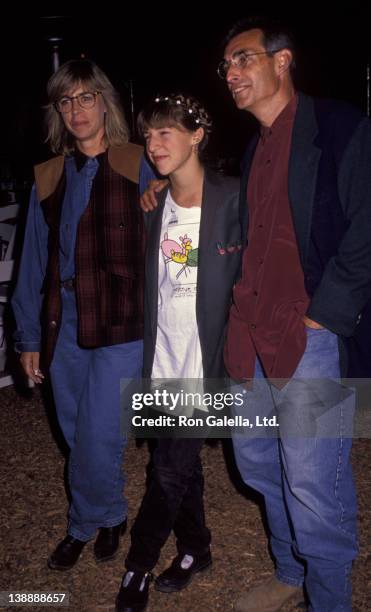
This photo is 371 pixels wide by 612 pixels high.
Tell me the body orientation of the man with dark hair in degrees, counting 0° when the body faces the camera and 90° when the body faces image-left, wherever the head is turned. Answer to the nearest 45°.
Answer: approximately 45°

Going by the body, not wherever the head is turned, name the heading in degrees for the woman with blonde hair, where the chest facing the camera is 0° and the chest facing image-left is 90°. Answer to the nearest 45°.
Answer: approximately 45°

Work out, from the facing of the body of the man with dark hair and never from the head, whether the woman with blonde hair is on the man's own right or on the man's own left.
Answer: on the man's own right

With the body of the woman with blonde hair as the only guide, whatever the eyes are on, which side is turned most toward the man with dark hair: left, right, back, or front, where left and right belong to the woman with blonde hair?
left
